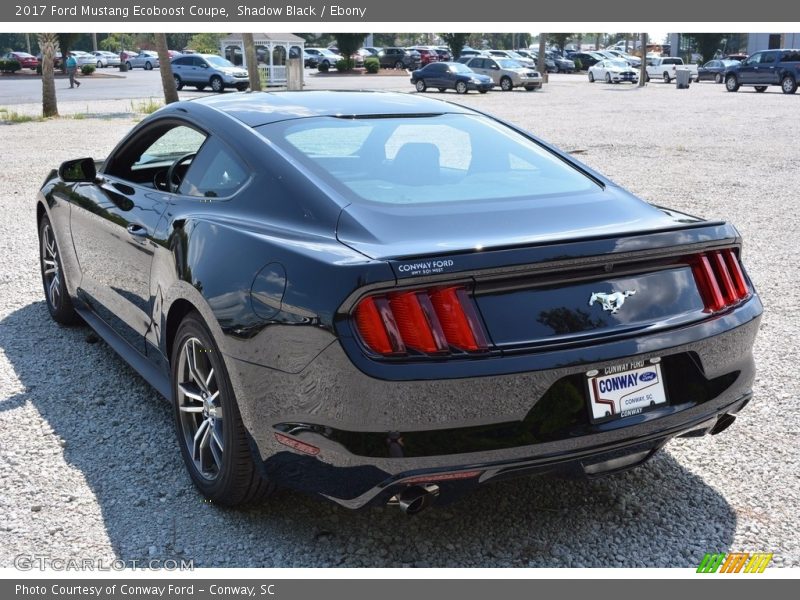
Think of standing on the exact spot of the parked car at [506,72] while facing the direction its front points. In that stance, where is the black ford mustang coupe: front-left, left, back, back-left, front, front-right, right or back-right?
front-right

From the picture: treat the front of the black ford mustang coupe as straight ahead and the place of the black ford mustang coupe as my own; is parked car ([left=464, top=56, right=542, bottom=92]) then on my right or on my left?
on my right

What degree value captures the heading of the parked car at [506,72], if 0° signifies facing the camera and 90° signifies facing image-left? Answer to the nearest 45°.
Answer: approximately 315°

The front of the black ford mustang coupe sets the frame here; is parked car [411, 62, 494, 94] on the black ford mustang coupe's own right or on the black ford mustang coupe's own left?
on the black ford mustang coupe's own right

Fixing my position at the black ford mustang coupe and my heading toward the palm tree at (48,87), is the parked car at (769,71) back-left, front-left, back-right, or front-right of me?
front-right

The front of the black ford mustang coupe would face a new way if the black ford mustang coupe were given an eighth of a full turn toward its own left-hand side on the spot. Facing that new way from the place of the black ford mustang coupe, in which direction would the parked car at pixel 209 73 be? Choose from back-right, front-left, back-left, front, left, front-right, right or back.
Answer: right

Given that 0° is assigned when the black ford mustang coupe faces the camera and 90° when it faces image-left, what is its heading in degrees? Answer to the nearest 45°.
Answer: approximately 135°

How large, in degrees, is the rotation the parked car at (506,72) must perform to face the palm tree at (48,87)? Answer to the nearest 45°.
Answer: approximately 90° to its right

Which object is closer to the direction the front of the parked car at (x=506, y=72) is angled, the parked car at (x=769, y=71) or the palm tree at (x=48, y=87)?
the parked car

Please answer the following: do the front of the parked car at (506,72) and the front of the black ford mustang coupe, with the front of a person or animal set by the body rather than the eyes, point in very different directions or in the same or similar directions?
very different directions

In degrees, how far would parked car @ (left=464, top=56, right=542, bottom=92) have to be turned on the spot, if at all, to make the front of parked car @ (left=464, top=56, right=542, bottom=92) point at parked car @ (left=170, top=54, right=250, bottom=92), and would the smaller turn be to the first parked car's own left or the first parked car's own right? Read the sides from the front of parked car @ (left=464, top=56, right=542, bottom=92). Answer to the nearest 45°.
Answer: approximately 135° to the first parked car's own right
